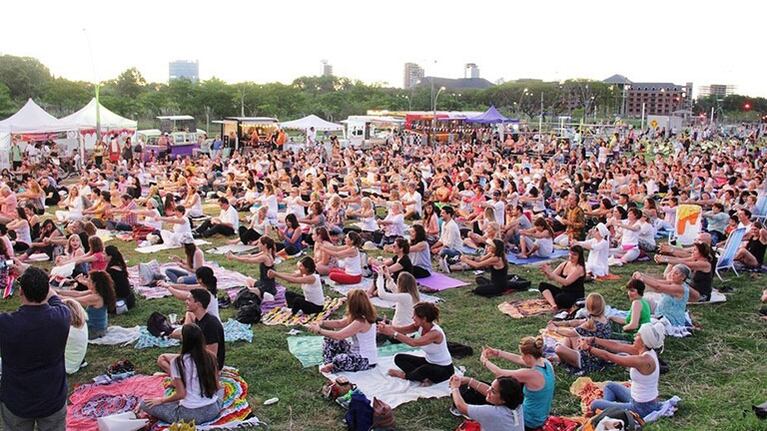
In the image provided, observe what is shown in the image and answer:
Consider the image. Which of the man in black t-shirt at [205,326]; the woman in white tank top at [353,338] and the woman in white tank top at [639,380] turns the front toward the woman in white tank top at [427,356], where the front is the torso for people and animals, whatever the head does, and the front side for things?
the woman in white tank top at [639,380]

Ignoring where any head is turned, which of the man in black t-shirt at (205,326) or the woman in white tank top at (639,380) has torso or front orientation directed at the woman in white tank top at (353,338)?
the woman in white tank top at (639,380)

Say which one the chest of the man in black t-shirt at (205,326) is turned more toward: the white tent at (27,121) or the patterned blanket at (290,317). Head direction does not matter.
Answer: the white tent

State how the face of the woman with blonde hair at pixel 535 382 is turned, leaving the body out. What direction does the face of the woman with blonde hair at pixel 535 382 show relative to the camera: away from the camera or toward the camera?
away from the camera

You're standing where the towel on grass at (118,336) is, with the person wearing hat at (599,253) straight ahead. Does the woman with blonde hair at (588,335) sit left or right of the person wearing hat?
right

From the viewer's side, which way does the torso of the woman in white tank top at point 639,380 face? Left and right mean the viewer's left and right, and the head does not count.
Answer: facing to the left of the viewer

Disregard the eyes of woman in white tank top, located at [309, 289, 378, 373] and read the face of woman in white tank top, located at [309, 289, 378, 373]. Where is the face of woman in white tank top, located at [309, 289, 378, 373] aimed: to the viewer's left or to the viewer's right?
to the viewer's left
